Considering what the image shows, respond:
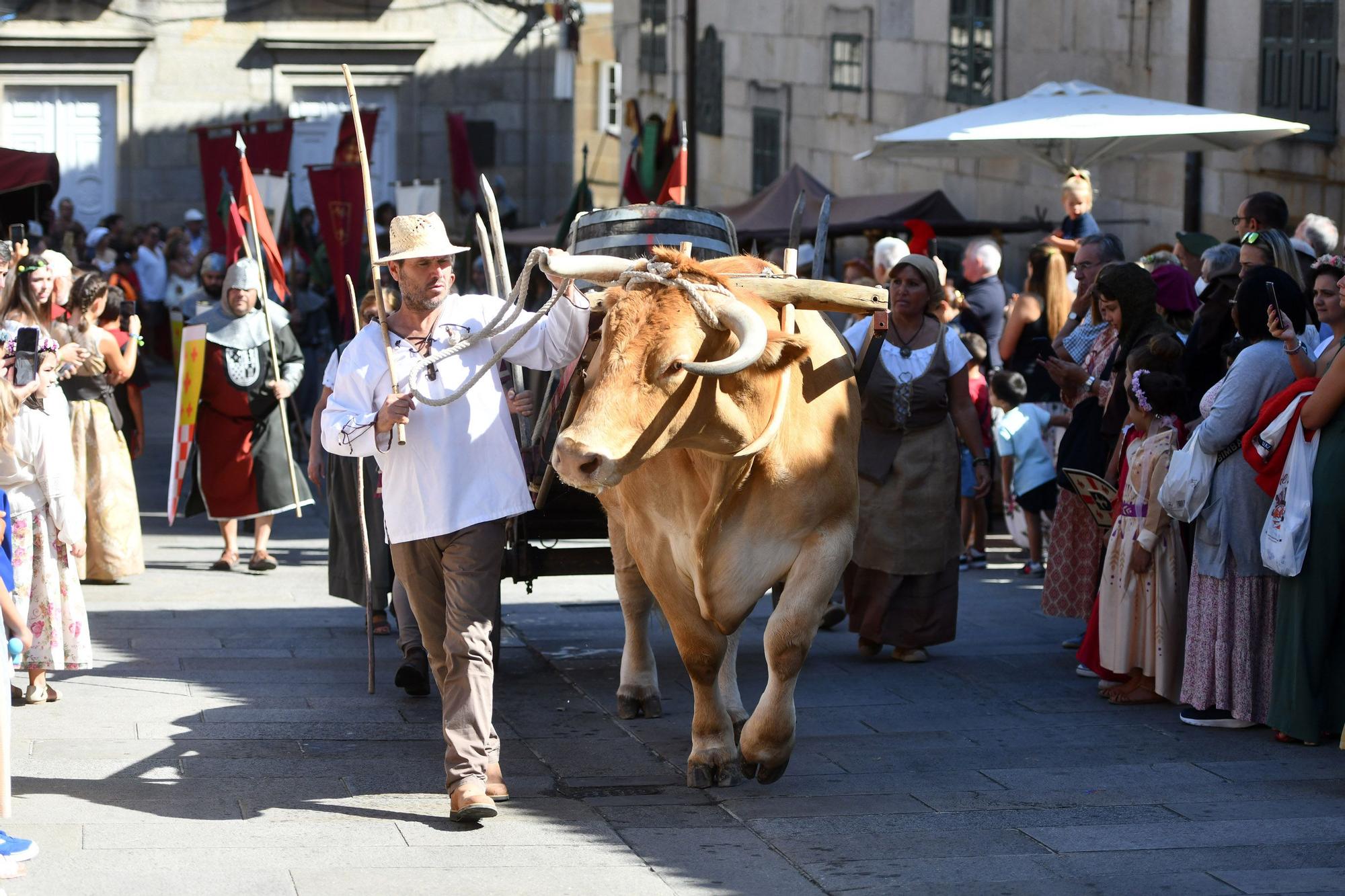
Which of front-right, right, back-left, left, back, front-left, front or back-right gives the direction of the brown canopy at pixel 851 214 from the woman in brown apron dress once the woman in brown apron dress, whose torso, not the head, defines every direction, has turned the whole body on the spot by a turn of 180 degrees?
front

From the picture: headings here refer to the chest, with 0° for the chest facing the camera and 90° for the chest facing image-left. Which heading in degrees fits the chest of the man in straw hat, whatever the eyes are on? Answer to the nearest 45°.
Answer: approximately 0°

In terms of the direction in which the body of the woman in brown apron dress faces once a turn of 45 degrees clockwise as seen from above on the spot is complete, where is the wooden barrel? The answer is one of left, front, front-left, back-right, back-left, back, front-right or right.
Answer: front-right

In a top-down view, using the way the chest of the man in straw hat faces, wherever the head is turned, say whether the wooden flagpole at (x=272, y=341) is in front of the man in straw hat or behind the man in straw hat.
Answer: behind

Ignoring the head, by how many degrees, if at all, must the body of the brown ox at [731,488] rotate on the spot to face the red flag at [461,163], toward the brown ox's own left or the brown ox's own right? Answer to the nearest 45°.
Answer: approximately 180°

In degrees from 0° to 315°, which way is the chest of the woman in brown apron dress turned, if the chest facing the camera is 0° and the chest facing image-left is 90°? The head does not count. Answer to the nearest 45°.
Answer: approximately 0°

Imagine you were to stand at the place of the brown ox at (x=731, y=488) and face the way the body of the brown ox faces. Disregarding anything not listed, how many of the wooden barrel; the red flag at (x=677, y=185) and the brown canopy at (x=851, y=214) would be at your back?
3

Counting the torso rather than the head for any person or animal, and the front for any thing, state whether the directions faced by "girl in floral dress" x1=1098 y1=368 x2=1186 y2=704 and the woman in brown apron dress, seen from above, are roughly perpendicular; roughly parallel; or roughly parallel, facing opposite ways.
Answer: roughly perpendicular

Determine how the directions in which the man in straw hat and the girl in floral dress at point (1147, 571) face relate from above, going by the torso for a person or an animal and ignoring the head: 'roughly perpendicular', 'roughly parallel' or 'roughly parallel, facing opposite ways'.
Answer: roughly perpendicular

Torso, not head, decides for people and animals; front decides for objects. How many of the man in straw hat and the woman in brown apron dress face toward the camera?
2

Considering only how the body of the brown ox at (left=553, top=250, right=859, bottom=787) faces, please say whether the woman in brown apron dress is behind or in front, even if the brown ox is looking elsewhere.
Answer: behind

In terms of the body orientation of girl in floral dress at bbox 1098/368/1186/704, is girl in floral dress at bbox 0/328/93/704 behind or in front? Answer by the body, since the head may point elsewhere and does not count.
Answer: in front

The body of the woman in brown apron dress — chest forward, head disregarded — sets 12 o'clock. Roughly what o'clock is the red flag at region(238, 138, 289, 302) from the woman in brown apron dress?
The red flag is roughly at 4 o'clock from the woman in brown apron dress.

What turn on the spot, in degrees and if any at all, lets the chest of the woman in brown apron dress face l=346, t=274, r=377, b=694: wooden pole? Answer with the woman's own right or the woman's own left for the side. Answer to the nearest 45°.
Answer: approximately 45° to the woman's own right

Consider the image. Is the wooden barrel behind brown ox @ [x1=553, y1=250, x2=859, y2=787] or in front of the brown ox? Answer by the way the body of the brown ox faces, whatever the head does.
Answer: behind

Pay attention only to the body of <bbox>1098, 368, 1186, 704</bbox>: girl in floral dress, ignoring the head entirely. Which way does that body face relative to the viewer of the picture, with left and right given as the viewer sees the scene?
facing to the left of the viewer
